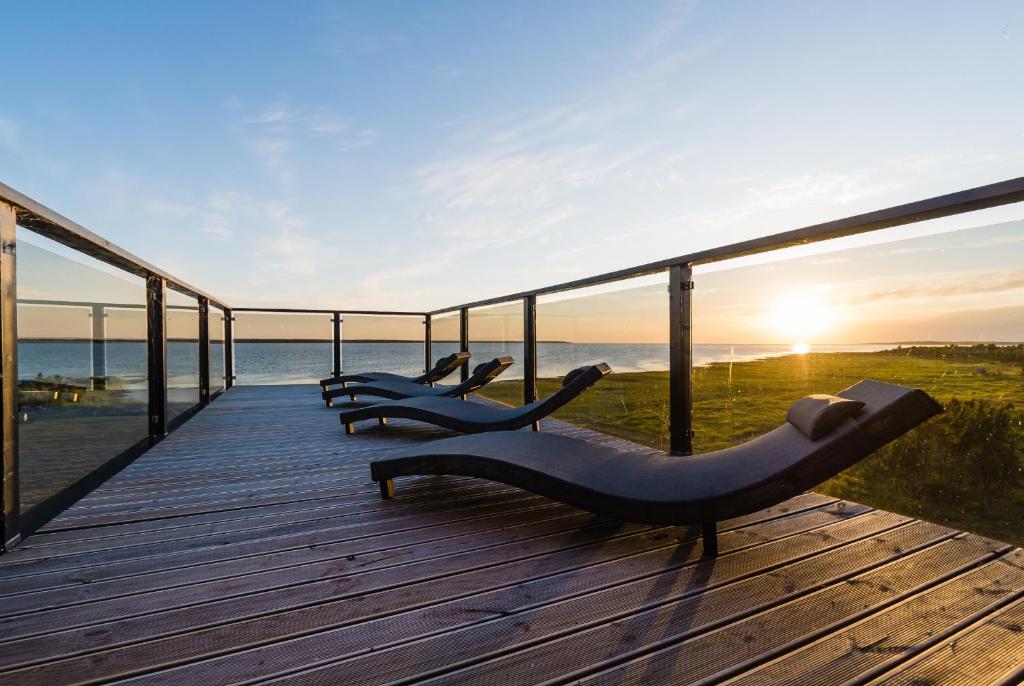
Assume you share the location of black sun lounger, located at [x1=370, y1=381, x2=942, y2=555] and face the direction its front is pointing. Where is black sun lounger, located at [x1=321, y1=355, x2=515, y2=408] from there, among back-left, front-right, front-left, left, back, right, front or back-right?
front-right

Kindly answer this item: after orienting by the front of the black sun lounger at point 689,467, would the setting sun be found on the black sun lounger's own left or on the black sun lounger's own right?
on the black sun lounger's own right

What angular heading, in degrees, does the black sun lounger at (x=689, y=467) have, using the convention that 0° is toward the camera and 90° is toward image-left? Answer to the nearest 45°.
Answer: approximately 90°

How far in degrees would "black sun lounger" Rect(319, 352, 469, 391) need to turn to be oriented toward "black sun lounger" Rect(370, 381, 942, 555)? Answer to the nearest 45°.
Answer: approximately 90° to its left

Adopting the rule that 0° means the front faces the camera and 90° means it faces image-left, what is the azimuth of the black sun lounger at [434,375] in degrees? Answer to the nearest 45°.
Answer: approximately 90°

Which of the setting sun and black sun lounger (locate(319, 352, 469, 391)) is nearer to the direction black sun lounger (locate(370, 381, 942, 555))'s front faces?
the black sun lounger

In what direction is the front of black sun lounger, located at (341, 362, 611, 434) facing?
to the viewer's left

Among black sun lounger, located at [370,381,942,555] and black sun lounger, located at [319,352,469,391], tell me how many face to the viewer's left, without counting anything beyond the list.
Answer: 2

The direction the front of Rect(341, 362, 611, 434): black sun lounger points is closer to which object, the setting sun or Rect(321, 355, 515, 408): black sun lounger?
the black sun lounger

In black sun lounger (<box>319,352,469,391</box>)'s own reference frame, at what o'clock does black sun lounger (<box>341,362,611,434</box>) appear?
black sun lounger (<box>341,362,611,434</box>) is roughly at 9 o'clock from black sun lounger (<box>319,352,469,391</box>).

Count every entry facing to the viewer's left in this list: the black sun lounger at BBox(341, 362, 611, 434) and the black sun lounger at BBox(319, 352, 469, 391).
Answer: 2
